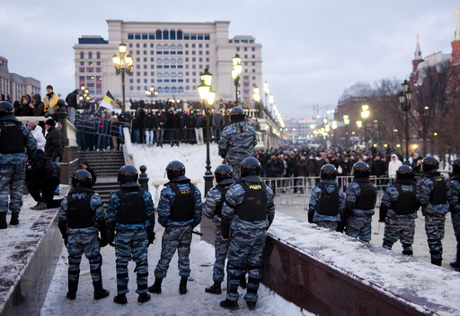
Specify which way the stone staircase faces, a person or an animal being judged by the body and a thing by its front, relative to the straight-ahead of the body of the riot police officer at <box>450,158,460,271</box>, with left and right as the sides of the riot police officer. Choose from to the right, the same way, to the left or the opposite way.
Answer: the opposite way

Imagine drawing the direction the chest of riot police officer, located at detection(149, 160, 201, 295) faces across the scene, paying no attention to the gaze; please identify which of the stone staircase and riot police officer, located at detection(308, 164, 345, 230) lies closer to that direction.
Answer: the stone staircase

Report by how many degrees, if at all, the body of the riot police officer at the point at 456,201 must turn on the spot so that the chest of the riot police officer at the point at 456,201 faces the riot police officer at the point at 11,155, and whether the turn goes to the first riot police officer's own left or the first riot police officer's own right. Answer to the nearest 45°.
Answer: approximately 90° to the first riot police officer's own left

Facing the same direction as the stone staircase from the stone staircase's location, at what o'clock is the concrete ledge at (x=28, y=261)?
The concrete ledge is roughly at 12 o'clock from the stone staircase.

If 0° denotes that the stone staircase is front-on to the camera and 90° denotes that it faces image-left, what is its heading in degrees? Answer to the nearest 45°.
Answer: approximately 0°

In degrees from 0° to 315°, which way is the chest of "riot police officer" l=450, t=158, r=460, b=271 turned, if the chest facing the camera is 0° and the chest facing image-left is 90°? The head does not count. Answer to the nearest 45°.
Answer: approximately 135°

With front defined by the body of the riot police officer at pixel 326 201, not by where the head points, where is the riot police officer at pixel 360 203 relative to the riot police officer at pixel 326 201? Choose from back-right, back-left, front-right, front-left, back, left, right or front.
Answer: front-right

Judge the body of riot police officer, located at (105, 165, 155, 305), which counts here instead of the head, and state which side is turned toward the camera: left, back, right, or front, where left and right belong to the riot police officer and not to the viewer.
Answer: back
